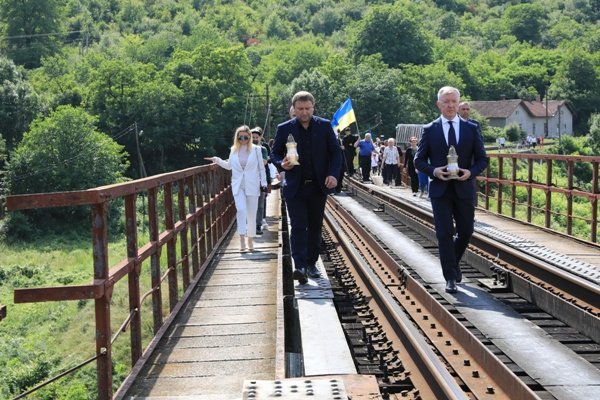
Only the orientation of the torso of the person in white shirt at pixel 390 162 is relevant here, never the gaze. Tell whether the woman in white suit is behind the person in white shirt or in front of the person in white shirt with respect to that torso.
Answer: in front

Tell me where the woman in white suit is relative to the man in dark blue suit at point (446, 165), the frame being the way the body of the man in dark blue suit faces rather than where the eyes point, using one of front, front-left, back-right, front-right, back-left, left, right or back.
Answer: back-right

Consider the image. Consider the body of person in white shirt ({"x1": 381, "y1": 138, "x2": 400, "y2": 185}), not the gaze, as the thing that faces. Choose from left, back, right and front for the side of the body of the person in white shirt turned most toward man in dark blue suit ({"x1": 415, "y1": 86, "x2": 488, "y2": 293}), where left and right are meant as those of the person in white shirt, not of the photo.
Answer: front

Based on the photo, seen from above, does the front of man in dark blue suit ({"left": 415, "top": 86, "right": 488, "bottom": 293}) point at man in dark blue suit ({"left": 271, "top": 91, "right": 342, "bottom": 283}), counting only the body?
no

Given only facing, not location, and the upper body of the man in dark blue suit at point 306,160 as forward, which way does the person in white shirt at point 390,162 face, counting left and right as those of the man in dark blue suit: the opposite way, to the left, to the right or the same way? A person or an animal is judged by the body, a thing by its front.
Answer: the same way

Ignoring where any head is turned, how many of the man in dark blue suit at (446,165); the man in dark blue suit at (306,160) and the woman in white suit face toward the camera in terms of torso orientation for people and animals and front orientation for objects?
3

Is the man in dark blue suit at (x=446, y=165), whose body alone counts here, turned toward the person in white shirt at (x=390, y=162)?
no

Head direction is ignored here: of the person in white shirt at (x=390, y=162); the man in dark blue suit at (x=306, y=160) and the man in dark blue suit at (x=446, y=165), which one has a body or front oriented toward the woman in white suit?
the person in white shirt

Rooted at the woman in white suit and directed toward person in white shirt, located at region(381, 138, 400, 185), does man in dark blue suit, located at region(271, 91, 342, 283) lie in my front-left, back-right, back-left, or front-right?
back-right

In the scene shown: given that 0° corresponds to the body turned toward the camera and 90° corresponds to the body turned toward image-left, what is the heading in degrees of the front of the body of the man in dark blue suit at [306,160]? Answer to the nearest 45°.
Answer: approximately 0°

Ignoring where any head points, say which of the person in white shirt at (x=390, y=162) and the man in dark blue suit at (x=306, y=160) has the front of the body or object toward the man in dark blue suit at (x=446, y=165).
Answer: the person in white shirt

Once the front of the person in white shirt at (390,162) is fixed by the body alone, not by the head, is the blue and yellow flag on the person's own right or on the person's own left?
on the person's own right

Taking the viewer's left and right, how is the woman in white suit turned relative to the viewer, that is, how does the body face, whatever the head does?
facing the viewer

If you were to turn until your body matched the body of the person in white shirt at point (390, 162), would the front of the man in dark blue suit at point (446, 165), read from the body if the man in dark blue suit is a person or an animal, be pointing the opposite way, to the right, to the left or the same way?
the same way

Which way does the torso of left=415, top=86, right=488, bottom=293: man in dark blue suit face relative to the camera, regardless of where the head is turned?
toward the camera
